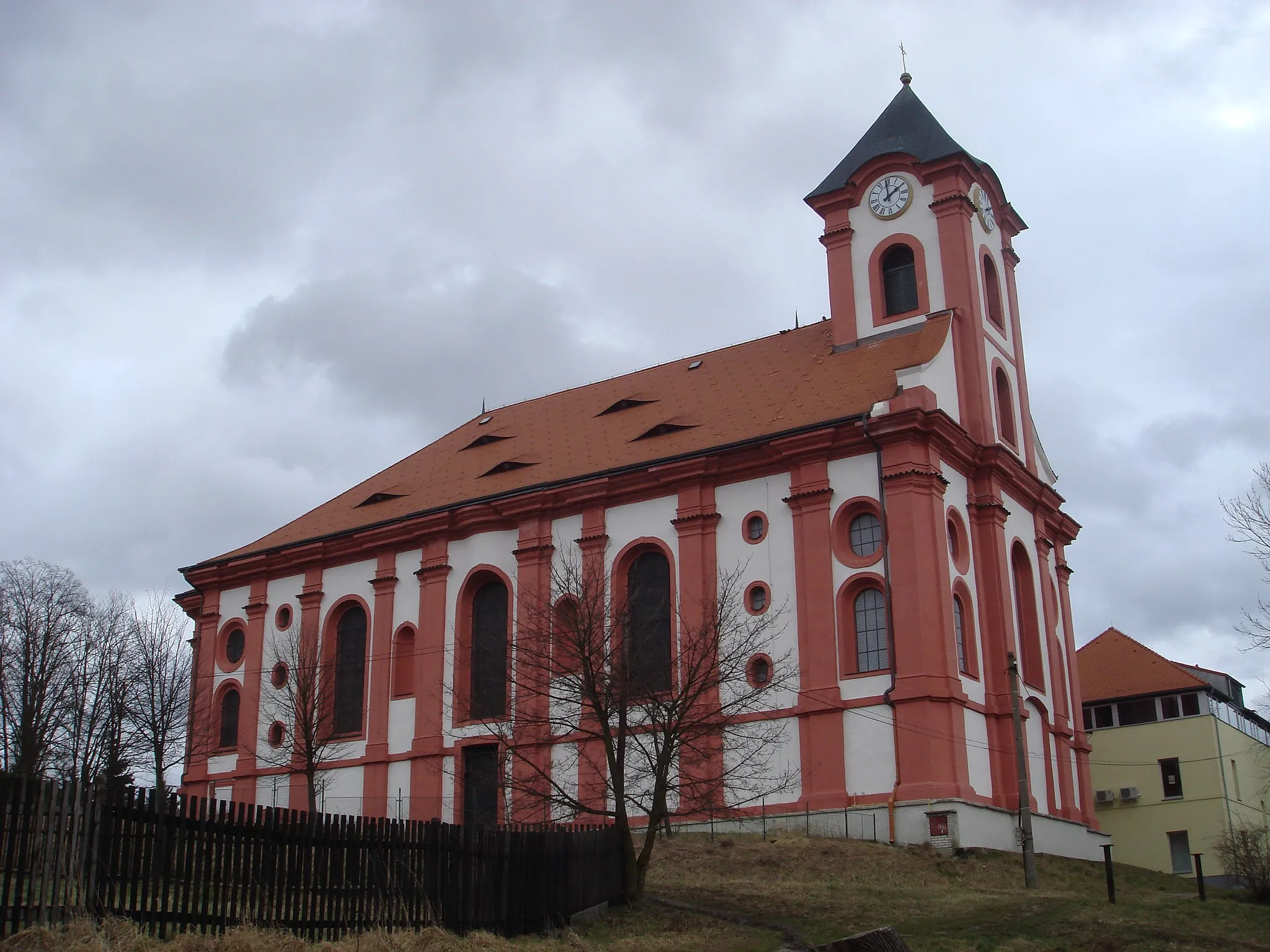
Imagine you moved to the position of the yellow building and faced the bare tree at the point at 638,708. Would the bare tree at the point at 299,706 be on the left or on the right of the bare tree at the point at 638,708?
right

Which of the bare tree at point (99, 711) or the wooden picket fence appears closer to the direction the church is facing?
the wooden picket fence

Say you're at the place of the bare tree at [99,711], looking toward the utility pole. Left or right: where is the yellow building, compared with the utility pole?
left

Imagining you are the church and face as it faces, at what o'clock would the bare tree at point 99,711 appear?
The bare tree is roughly at 5 o'clock from the church.

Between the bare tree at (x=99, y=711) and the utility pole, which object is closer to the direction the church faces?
the utility pole

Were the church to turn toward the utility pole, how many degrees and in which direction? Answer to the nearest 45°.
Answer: approximately 45° to its right

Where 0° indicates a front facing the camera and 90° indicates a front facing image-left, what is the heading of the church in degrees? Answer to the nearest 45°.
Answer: approximately 315°

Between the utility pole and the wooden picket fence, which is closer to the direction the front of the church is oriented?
the utility pole

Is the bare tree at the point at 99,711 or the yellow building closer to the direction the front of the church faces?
the yellow building
